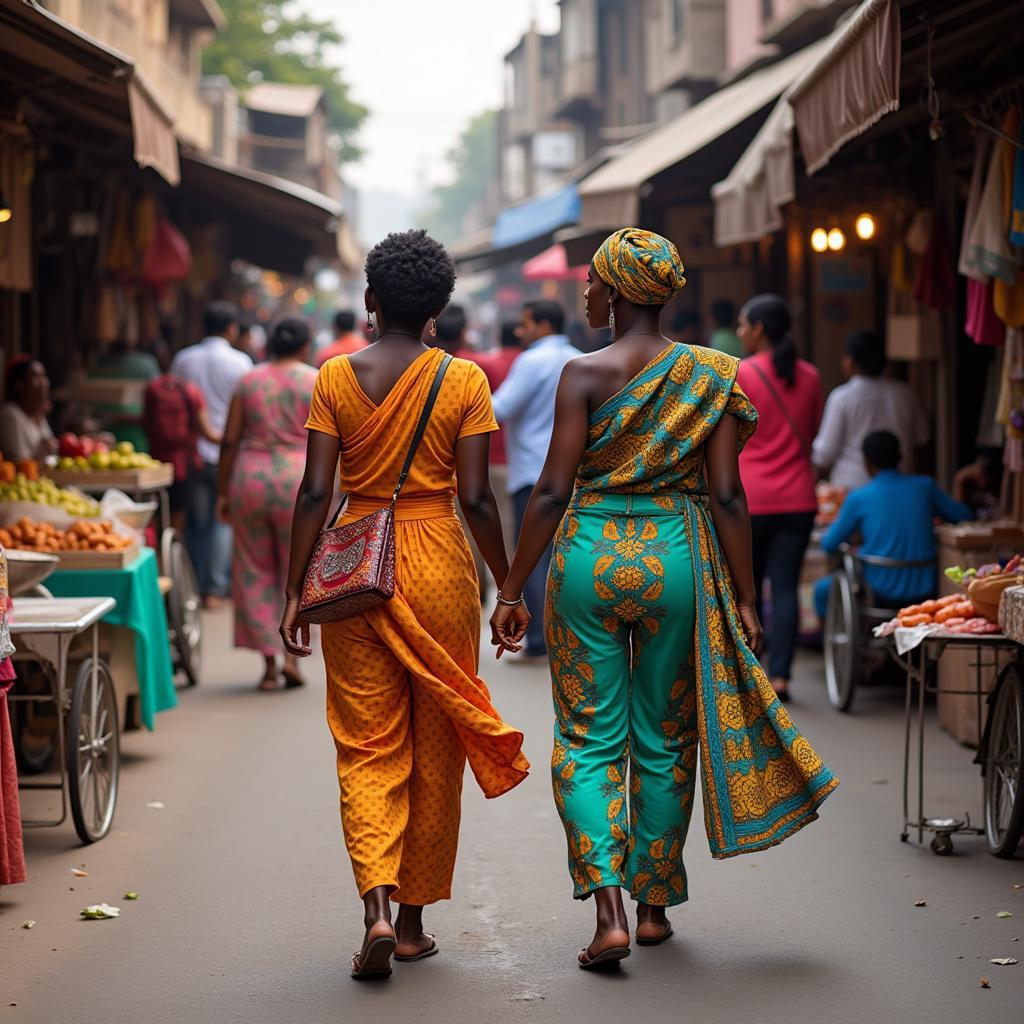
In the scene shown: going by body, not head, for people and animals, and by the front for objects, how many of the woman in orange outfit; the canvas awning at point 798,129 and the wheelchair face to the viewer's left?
1

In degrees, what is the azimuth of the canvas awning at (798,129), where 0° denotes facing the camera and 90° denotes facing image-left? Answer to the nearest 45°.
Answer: approximately 90°

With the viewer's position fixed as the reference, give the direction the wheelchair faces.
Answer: facing away from the viewer

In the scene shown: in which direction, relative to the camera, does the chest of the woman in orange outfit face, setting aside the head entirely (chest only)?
away from the camera

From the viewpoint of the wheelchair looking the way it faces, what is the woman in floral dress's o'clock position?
The woman in floral dress is roughly at 9 o'clock from the wheelchair.

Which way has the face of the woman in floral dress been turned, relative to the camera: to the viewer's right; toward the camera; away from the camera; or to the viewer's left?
away from the camera

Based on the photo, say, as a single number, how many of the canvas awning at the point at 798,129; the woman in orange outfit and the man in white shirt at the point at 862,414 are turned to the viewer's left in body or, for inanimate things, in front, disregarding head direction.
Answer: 1
